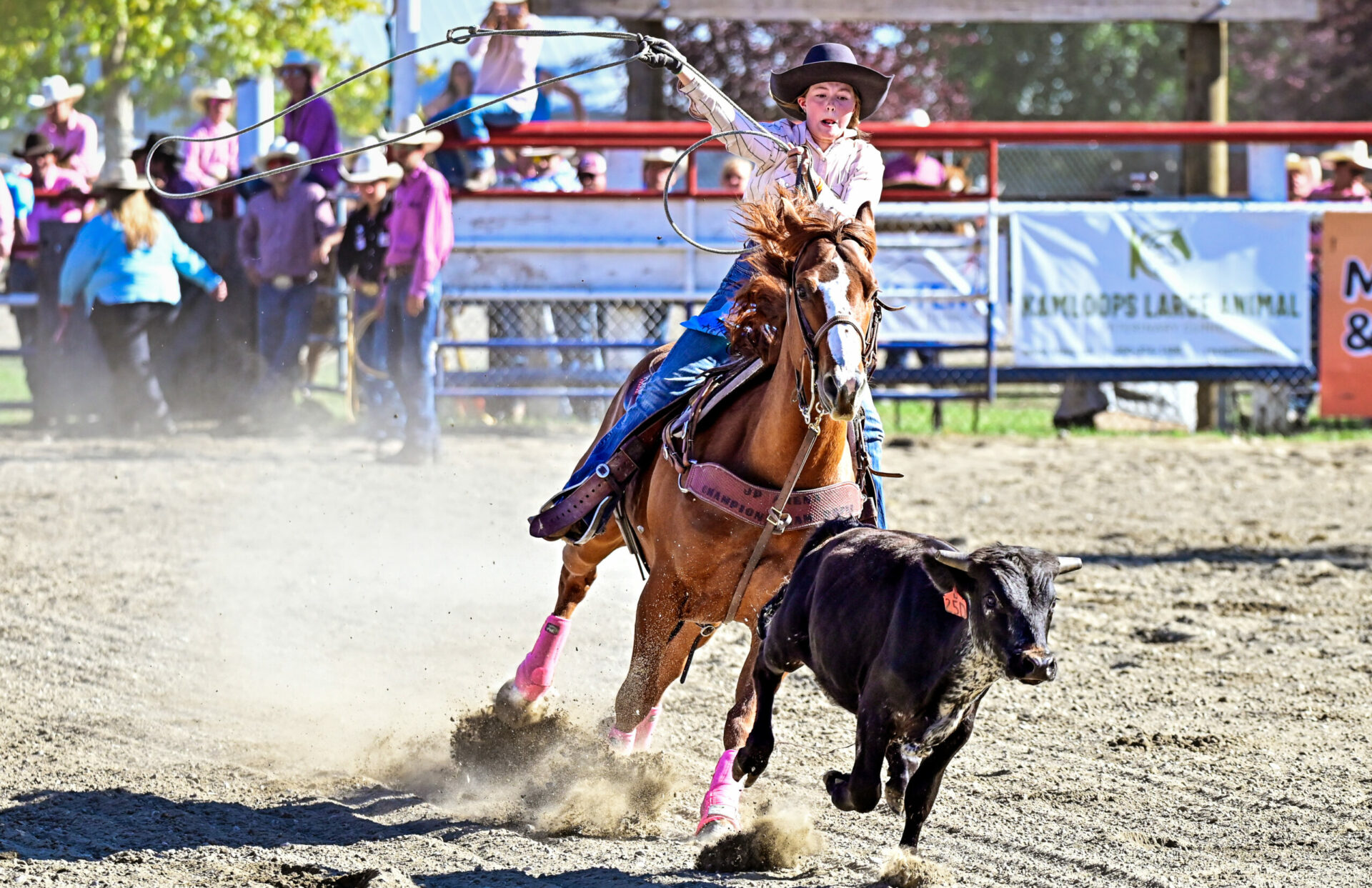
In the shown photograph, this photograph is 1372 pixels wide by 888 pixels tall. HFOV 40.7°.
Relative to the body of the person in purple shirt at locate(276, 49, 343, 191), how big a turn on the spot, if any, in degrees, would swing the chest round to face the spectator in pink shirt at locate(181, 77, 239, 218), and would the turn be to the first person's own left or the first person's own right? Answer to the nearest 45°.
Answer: approximately 90° to the first person's own right

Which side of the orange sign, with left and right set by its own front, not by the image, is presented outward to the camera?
front

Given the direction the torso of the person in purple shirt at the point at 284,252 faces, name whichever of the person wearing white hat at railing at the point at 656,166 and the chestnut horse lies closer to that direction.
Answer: the chestnut horse

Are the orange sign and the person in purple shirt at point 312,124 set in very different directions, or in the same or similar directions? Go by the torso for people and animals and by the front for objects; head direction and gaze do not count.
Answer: same or similar directions

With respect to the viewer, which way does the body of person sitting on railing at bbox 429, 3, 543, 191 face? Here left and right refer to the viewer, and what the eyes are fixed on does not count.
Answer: facing the viewer and to the left of the viewer

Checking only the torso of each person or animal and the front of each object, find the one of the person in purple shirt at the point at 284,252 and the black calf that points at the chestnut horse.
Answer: the person in purple shirt

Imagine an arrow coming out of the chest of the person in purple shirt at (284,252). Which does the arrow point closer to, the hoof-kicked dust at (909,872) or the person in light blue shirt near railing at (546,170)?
the hoof-kicked dust

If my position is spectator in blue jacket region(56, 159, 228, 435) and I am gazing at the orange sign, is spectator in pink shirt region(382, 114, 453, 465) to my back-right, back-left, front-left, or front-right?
front-right

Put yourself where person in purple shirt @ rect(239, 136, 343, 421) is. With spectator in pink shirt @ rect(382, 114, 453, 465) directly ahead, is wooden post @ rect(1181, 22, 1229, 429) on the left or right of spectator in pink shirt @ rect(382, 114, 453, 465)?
left

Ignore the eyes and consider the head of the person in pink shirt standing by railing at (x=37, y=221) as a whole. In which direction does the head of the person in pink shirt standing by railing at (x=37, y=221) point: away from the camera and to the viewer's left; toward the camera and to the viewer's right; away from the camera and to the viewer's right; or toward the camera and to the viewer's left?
toward the camera and to the viewer's right

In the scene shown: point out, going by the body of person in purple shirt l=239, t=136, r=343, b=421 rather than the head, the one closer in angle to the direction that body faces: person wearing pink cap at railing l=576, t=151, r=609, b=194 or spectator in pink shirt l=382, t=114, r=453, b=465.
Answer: the spectator in pink shirt

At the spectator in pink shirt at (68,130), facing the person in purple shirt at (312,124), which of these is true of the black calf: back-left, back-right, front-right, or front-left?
front-right

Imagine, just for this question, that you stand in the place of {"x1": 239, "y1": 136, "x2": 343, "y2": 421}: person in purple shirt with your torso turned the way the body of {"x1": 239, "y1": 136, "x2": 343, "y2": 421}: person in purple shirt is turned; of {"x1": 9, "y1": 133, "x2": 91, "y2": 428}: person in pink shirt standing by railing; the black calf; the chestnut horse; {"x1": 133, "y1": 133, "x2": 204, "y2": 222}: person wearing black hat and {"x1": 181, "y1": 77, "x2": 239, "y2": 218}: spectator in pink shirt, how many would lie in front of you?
2

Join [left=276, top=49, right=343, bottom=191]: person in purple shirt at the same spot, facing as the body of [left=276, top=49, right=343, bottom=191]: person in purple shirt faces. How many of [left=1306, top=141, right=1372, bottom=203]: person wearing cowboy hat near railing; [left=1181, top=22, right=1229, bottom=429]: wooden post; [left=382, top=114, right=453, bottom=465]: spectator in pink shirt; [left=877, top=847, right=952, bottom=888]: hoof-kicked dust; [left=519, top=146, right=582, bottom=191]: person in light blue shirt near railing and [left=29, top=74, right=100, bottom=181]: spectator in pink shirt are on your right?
1

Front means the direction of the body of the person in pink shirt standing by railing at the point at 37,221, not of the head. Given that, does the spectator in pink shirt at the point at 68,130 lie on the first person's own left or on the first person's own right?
on the first person's own left

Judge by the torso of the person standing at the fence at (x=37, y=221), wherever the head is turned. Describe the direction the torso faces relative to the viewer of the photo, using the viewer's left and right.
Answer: facing the viewer and to the right of the viewer

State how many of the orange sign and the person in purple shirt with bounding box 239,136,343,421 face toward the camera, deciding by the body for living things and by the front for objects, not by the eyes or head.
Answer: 2

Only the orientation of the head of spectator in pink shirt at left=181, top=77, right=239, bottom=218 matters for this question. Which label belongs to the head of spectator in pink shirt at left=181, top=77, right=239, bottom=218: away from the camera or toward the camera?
toward the camera
